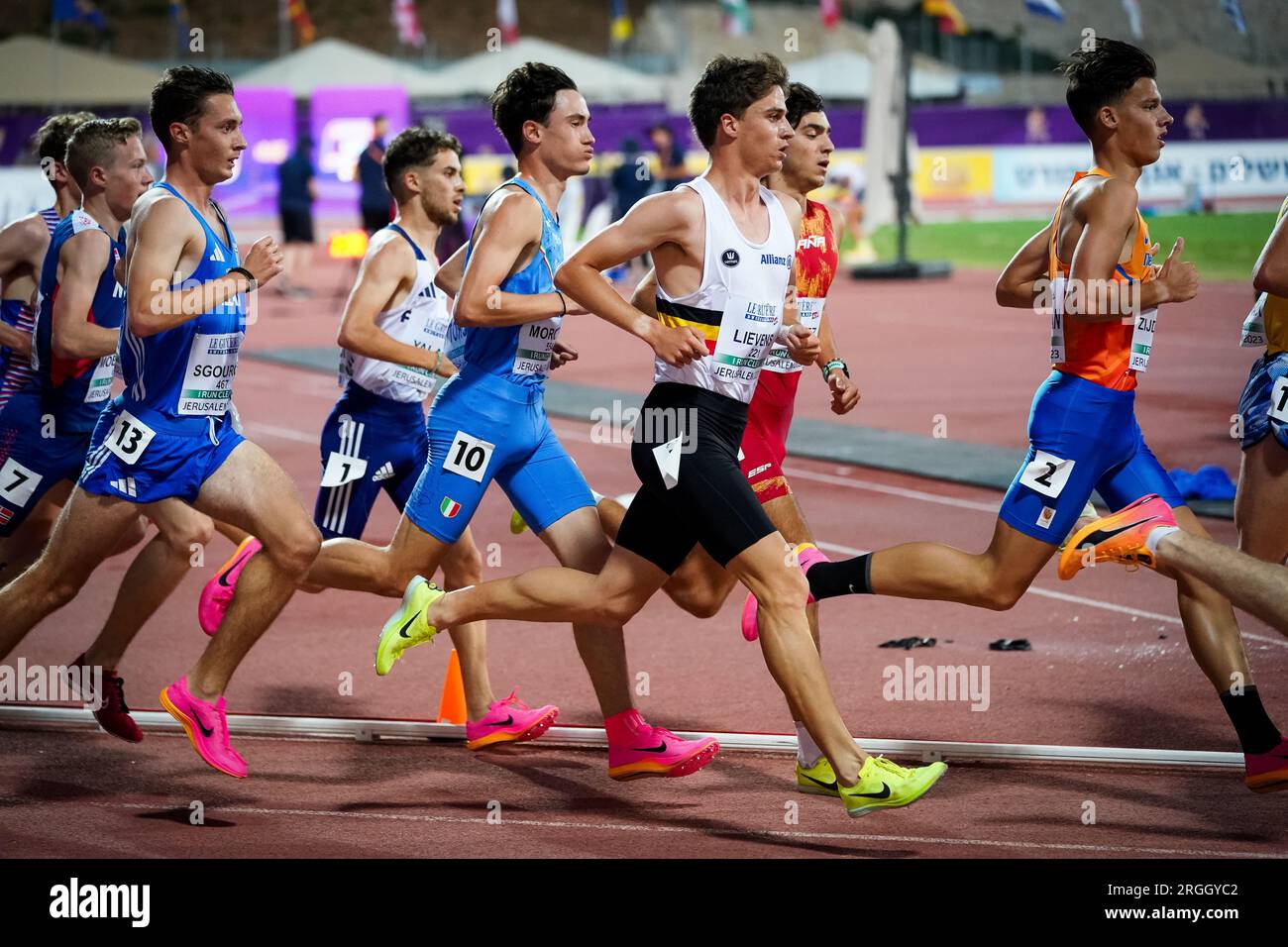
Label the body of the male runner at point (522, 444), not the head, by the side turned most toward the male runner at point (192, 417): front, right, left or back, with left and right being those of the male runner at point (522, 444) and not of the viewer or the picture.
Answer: back

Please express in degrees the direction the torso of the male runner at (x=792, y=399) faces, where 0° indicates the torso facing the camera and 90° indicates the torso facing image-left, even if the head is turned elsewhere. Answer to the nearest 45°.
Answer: approximately 315°

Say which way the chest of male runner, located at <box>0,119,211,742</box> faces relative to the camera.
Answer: to the viewer's right

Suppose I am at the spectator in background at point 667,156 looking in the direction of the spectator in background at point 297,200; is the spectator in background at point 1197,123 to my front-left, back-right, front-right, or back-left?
back-right

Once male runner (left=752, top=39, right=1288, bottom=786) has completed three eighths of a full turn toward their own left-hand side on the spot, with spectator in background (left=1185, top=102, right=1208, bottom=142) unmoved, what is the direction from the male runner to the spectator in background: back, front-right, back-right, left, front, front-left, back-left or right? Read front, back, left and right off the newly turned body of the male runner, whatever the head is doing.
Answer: front-right

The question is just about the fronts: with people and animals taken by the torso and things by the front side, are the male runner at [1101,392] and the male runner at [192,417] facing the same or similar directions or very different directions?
same or similar directions

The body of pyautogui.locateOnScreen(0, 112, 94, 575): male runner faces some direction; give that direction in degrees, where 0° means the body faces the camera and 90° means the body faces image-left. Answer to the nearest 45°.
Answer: approximately 270°

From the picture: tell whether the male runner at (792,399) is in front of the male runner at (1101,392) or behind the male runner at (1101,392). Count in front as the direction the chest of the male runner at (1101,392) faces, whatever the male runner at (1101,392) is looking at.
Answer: behind

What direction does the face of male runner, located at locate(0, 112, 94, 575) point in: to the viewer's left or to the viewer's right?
to the viewer's right

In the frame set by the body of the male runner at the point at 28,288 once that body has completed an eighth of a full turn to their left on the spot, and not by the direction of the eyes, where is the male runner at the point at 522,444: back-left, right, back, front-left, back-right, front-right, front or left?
right

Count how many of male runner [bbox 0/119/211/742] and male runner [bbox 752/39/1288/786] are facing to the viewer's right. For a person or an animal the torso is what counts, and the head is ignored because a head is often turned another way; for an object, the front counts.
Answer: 2

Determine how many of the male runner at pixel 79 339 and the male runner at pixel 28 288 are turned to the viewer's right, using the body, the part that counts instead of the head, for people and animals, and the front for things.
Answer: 2

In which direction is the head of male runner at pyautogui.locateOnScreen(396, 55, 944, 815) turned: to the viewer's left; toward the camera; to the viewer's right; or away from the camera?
to the viewer's right

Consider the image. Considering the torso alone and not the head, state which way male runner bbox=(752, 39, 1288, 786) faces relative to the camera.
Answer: to the viewer's right

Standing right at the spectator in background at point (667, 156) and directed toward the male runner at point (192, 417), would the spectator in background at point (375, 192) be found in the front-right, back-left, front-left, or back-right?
front-right

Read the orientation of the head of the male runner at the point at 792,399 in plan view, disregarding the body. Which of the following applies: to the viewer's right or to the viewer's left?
to the viewer's right

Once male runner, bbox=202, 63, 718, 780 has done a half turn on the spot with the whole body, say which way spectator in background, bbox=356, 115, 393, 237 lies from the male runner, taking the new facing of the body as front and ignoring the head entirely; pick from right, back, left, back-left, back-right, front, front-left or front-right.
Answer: right
